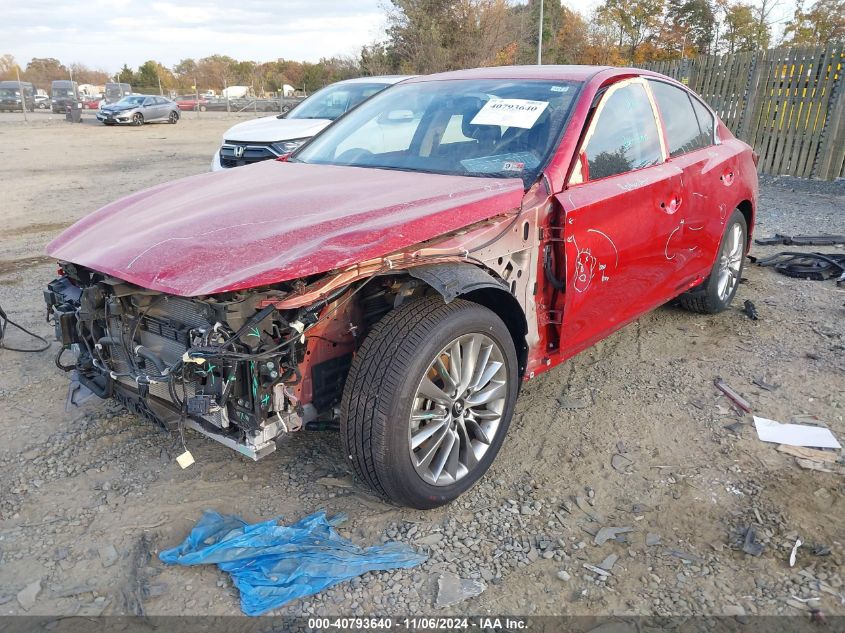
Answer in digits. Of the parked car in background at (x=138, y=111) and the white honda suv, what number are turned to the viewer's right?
0

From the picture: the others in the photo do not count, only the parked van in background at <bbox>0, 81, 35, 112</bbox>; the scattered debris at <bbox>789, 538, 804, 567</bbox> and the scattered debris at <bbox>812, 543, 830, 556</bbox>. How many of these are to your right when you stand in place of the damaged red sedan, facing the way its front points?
1

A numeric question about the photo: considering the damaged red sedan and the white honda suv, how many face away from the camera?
0

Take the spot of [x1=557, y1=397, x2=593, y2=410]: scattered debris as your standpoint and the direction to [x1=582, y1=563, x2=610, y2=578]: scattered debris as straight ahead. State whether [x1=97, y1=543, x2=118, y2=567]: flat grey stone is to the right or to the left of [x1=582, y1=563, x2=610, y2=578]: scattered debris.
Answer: right

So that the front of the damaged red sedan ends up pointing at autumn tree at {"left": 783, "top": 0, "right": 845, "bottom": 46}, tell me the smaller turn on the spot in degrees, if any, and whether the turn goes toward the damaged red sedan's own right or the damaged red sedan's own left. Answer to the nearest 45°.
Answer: approximately 180°

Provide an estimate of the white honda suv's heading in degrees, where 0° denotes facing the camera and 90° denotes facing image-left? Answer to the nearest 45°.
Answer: approximately 45°

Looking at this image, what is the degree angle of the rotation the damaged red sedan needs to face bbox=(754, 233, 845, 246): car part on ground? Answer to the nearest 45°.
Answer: approximately 180°

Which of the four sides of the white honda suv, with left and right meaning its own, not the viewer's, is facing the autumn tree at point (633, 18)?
back

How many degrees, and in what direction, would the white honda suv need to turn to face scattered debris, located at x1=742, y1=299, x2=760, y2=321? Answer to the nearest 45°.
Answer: approximately 90° to its left

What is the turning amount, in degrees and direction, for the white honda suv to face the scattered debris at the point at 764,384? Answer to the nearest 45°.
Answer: approximately 90° to its left
